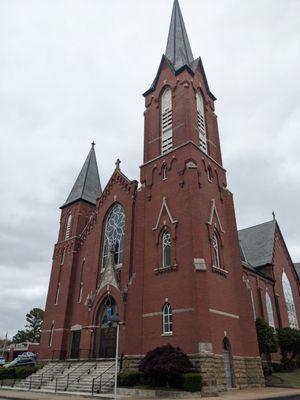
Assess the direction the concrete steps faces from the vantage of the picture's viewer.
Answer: facing the viewer and to the left of the viewer

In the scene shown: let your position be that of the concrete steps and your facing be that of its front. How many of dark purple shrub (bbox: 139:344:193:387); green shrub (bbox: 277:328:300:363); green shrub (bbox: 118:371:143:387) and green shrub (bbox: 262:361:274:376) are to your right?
0

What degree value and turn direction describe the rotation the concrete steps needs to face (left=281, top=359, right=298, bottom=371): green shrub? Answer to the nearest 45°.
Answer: approximately 135° to its left

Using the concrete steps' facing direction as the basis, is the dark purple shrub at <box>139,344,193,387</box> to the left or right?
on its left

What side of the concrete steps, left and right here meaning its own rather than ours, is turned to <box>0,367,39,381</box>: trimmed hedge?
right

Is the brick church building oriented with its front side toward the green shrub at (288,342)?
no

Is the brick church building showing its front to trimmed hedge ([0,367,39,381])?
no

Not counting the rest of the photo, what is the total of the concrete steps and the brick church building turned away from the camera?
0

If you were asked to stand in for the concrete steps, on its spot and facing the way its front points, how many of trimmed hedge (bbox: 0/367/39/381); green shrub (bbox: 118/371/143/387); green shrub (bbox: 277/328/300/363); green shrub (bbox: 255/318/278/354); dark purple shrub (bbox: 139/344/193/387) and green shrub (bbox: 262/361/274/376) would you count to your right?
1

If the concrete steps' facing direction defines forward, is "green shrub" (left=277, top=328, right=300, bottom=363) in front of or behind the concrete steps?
behind

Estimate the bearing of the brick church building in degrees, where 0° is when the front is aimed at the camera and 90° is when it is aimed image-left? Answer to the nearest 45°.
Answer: approximately 45°

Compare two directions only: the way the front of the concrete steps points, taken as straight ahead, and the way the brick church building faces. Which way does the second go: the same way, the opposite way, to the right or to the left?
the same way
